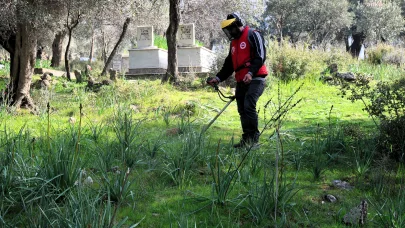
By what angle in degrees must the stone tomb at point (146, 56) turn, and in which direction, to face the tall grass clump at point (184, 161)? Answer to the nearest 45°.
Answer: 0° — it already faces it

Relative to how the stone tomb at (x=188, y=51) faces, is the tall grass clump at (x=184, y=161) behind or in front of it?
in front

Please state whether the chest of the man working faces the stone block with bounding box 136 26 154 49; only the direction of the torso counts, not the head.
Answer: no

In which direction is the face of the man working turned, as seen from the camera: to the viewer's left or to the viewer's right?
to the viewer's left

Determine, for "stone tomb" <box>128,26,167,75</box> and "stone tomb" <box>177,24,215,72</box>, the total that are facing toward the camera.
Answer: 2

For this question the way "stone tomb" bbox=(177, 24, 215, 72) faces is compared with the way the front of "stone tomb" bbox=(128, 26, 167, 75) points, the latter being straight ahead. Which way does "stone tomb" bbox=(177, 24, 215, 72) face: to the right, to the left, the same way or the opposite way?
the same way

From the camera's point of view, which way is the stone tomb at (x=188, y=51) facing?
toward the camera

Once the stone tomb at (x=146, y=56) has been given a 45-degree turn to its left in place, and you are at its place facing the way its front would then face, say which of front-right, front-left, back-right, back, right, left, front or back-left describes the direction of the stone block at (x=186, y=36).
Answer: front-left

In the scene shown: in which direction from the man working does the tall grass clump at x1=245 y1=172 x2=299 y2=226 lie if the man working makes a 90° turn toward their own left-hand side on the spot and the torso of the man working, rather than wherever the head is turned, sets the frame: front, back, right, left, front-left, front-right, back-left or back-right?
front-right

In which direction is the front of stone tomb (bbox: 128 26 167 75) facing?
toward the camera

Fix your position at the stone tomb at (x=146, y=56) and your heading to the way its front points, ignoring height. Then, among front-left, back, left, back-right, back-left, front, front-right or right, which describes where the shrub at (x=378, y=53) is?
left

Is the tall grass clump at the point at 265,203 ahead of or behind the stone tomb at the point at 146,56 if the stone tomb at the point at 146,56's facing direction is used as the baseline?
ahead

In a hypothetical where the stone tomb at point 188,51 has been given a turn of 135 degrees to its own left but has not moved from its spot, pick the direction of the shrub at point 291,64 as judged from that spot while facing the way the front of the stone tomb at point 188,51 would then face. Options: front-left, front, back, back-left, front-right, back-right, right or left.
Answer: right

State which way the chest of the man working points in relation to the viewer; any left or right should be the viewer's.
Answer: facing the viewer and to the left of the viewer

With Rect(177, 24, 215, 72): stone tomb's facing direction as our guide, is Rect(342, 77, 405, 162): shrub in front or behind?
in front

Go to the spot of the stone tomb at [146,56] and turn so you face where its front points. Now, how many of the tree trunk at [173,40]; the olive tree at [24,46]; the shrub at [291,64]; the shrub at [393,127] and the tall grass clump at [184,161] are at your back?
0

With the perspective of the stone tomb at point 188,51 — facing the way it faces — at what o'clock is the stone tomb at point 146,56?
the stone tomb at point 146,56 is roughly at 3 o'clock from the stone tomb at point 188,51.
